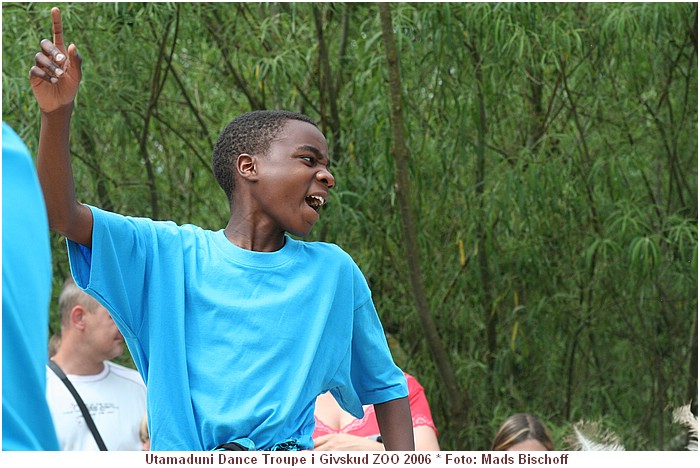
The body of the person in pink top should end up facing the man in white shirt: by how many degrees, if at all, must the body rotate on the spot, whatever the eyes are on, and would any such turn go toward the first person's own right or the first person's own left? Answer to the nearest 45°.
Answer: approximately 45° to the first person's own right

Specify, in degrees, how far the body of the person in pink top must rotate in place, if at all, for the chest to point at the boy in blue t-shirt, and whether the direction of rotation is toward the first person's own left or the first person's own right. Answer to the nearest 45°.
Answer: approximately 45° to the first person's own left

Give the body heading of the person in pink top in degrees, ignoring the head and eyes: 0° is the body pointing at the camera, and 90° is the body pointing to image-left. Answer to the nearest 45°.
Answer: approximately 45°

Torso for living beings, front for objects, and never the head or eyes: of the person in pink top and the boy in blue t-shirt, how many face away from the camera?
0

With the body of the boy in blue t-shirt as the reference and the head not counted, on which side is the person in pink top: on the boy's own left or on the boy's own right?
on the boy's own left

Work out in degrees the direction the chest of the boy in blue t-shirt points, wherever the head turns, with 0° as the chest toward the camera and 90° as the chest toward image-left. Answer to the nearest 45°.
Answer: approximately 315°

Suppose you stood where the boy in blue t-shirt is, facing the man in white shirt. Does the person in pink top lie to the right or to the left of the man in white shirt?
right

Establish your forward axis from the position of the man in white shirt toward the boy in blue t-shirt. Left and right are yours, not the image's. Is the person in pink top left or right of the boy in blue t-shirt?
left
